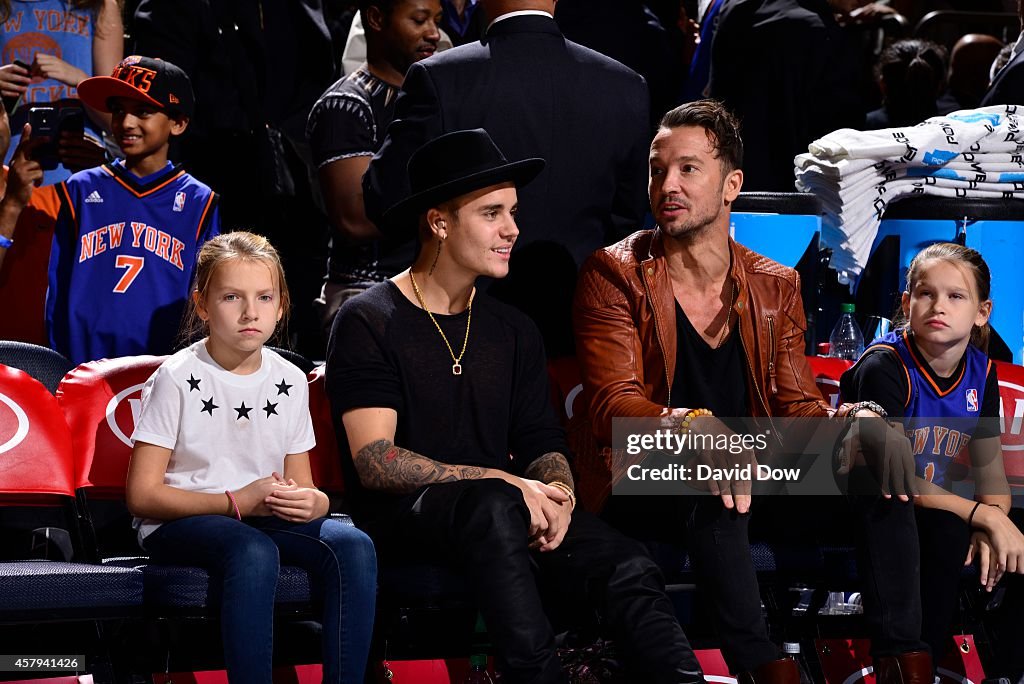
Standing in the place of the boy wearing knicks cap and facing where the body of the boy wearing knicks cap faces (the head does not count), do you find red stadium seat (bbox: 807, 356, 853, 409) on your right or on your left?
on your left

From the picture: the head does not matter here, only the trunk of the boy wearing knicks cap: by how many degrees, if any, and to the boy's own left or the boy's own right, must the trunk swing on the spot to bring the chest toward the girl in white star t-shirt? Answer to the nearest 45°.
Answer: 0° — they already face them

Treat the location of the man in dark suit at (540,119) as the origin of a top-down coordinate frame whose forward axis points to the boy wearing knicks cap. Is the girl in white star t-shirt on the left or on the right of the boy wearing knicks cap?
left

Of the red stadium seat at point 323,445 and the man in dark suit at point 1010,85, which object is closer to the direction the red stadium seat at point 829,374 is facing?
the red stadium seat

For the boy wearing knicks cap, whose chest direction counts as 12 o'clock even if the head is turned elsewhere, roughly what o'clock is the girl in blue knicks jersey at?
The girl in blue knicks jersey is roughly at 10 o'clock from the boy wearing knicks cap.

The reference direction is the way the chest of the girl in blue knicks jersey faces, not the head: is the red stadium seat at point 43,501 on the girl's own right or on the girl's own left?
on the girl's own right

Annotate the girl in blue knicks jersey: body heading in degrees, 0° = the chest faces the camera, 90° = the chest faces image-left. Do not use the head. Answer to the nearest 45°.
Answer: approximately 0°

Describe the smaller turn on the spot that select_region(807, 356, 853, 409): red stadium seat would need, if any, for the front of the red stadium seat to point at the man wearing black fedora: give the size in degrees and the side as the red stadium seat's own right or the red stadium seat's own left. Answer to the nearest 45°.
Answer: approximately 45° to the red stadium seat's own right
